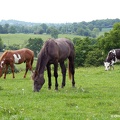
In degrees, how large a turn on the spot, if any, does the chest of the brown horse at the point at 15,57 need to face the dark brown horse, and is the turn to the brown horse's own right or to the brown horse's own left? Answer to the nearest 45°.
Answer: approximately 90° to the brown horse's own left

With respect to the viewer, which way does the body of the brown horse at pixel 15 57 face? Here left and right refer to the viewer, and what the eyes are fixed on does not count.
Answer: facing to the left of the viewer

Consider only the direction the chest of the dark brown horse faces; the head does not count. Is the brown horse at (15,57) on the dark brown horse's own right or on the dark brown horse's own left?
on the dark brown horse's own right

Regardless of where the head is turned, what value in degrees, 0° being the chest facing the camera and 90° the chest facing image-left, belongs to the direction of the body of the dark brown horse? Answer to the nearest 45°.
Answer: approximately 45°

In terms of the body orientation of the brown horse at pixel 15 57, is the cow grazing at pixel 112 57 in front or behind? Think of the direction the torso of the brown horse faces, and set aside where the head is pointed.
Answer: behind

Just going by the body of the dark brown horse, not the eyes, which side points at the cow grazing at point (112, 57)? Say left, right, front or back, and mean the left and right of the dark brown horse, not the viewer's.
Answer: back
